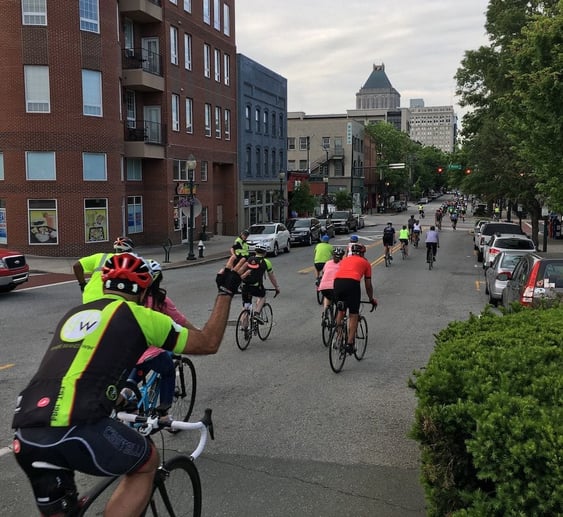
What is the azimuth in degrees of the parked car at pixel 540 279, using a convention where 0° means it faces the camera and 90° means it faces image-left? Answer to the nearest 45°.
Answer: approximately 135°

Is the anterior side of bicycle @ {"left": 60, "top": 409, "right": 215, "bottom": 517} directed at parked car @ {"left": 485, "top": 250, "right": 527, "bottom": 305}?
yes

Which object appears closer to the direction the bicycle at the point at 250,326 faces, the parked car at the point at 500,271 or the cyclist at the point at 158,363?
the parked car

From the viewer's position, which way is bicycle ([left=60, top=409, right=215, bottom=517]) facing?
facing away from the viewer and to the right of the viewer

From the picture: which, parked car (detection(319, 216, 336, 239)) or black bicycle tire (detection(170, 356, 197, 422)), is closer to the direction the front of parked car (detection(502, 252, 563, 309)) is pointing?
the parked car

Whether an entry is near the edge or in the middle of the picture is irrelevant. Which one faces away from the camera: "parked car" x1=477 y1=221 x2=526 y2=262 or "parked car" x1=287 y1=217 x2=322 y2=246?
"parked car" x1=477 y1=221 x2=526 y2=262

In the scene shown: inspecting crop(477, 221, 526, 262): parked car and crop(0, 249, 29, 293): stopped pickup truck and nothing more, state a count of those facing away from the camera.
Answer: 1

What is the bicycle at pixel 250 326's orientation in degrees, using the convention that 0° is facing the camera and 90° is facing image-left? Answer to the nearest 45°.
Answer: approximately 225°

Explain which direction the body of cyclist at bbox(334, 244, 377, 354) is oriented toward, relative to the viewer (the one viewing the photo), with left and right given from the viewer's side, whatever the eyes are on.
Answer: facing away from the viewer and to the right of the viewer

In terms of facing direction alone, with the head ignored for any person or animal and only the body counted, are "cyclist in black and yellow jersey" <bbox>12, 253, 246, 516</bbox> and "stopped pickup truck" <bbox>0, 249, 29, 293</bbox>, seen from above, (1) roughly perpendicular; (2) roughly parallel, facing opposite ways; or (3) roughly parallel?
roughly perpendicular

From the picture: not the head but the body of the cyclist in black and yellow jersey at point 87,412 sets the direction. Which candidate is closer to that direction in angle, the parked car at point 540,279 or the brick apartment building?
the parked car

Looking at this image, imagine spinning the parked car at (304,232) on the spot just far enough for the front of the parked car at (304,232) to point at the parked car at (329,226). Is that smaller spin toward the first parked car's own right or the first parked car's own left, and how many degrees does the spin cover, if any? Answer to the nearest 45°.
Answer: approximately 135° to the first parked car's own right

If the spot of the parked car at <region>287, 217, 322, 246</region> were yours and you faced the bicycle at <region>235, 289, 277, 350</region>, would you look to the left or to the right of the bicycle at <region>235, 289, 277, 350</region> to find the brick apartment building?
right

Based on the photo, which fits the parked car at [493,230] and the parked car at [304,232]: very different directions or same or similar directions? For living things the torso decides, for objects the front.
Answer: very different directions
